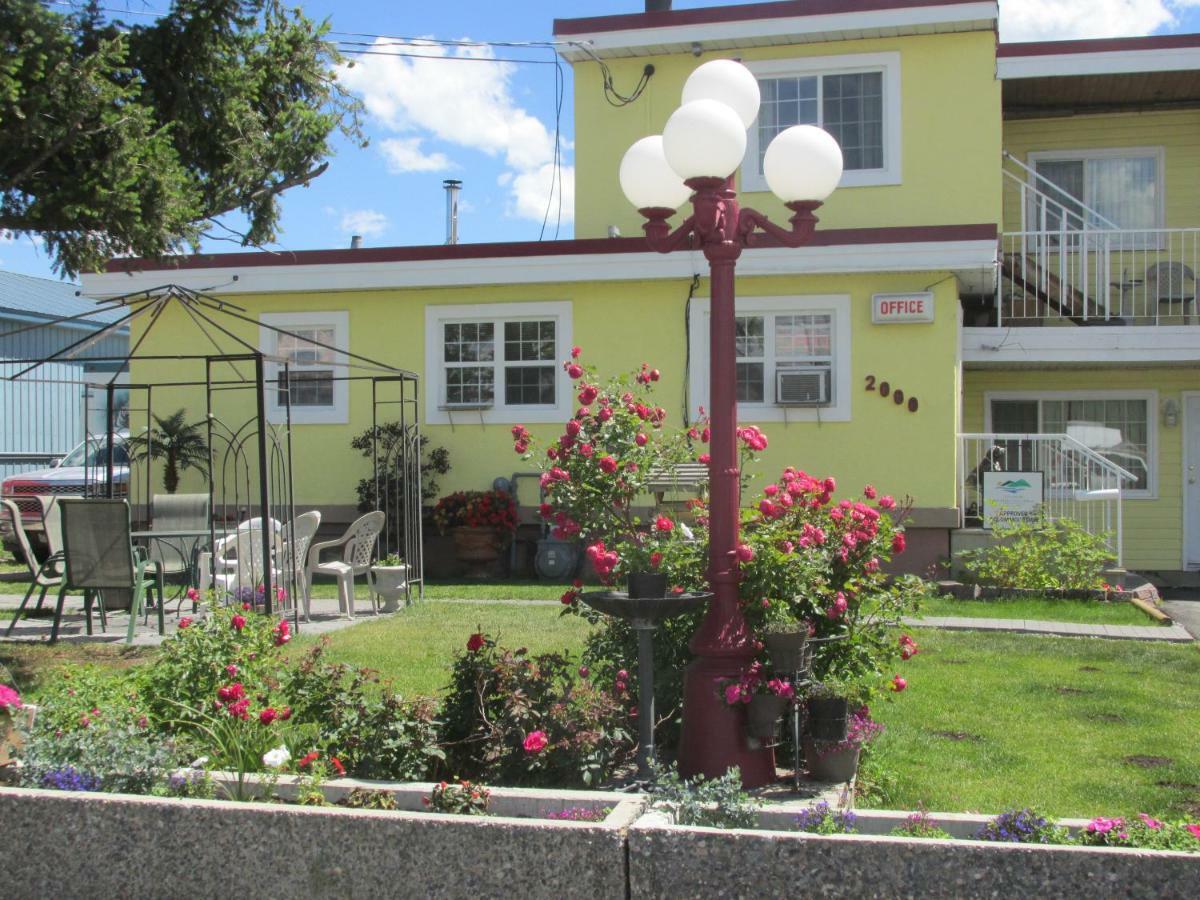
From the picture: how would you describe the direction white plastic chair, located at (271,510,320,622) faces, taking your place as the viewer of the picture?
facing away from the viewer and to the left of the viewer

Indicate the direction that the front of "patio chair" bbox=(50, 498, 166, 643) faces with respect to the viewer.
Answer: facing away from the viewer and to the right of the viewer

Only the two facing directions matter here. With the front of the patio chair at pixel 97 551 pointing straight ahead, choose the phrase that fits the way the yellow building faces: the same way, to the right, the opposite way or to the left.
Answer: the opposite way

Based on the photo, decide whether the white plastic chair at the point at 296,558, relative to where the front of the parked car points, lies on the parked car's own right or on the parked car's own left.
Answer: on the parked car's own left

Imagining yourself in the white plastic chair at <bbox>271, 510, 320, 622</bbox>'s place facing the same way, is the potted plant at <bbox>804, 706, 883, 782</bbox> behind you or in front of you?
behind

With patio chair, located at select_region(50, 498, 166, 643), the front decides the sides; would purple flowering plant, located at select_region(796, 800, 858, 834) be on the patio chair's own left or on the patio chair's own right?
on the patio chair's own right

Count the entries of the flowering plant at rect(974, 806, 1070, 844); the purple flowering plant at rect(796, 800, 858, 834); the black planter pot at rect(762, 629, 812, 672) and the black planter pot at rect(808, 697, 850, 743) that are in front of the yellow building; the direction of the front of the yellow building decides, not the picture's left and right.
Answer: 4

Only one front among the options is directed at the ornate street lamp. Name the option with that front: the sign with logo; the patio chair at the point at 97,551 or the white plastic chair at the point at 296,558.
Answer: the sign with logo

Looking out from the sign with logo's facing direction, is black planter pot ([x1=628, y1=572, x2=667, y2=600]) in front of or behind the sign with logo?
in front

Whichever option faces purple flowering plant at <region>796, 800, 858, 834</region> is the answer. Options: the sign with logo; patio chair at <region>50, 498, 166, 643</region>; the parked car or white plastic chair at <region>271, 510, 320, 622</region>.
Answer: the sign with logo
